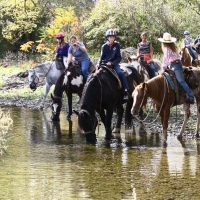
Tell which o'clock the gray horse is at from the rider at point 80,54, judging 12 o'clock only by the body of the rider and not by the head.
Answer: The gray horse is roughly at 4 o'clock from the rider.

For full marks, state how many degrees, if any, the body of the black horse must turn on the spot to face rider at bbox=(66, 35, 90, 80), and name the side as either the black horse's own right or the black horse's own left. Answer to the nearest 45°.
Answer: approximately 135° to the black horse's own right

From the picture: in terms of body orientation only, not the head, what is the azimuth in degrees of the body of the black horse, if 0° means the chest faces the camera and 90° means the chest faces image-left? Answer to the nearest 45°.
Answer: approximately 45°

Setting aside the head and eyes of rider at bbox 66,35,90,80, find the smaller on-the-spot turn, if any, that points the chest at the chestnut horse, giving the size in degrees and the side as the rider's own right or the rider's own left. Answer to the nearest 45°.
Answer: approximately 90° to the rider's own left

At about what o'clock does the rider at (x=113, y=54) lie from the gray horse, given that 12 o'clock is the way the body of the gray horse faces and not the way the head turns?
The rider is roughly at 10 o'clock from the gray horse.

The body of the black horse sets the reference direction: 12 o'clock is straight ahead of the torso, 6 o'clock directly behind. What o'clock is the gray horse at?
The gray horse is roughly at 4 o'clock from the black horse.

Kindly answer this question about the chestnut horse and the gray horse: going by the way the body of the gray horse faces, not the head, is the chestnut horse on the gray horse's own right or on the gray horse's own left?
on the gray horse's own left

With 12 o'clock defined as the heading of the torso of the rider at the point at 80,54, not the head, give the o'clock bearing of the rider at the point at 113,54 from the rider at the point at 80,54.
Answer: the rider at the point at 113,54 is roughly at 10 o'clock from the rider at the point at 80,54.

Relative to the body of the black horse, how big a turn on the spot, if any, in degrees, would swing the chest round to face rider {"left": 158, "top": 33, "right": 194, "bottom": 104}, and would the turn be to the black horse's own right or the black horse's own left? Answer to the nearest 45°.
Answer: approximately 135° to the black horse's own left
